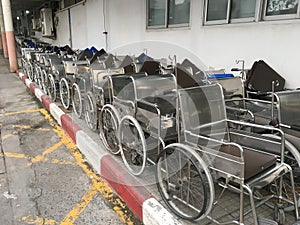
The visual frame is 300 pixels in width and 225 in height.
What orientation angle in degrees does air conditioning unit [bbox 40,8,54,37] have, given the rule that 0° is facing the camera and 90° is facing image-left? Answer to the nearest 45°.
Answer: approximately 90°

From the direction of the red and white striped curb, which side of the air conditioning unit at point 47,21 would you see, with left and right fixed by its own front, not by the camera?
left

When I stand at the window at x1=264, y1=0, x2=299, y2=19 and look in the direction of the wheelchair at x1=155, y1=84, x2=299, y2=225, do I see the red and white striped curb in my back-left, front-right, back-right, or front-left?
front-right

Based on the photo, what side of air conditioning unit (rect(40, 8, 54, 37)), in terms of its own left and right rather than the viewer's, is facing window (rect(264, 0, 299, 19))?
left

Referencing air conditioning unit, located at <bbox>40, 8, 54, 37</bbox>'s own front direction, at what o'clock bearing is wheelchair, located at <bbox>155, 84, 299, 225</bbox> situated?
The wheelchair is roughly at 9 o'clock from the air conditioning unit.

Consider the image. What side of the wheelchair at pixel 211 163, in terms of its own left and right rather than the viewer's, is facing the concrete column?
back

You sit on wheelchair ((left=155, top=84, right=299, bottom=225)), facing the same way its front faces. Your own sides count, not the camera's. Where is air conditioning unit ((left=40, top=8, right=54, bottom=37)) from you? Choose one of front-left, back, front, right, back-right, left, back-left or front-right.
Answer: back

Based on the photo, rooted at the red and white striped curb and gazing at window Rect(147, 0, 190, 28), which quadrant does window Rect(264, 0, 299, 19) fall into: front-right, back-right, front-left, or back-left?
front-right

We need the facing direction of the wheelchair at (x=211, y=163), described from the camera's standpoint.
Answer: facing the viewer and to the right of the viewer

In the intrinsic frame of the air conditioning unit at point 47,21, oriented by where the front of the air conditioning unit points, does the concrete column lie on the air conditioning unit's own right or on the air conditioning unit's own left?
on the air conditioning unit's own left
